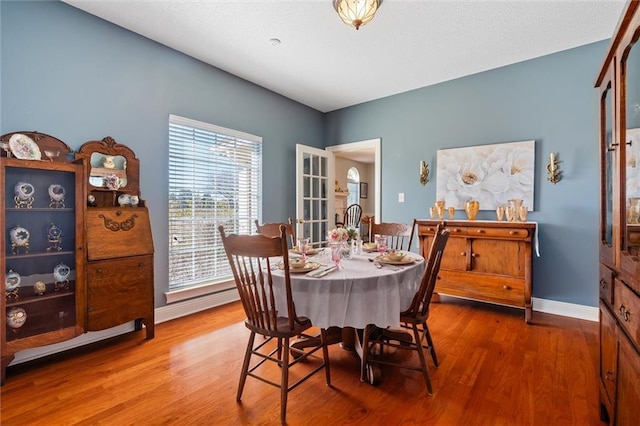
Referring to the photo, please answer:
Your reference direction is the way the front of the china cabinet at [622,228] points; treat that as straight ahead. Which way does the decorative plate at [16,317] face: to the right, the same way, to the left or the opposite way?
the opposite way

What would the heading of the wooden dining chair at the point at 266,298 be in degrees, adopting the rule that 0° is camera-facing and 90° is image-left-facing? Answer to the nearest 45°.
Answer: approximately 225°

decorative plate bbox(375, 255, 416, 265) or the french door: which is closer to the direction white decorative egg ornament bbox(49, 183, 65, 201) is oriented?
the decorative plate

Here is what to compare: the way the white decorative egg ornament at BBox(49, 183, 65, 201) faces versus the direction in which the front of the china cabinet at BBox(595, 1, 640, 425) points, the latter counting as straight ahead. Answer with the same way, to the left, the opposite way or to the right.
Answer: the opposite way

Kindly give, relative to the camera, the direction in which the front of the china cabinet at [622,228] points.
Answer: facing to the left of the viewer

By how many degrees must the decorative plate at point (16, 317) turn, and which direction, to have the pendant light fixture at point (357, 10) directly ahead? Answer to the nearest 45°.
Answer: approximately 45° to its left

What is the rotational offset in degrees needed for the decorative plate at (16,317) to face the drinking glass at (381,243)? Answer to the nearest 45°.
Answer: approximately 45° to its left

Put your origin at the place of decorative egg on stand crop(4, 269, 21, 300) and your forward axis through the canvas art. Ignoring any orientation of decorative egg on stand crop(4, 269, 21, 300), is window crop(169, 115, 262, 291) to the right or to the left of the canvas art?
left

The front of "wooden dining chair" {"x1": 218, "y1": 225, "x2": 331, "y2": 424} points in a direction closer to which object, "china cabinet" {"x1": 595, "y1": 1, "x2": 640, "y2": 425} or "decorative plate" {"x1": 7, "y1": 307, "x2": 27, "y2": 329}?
the china cabinet

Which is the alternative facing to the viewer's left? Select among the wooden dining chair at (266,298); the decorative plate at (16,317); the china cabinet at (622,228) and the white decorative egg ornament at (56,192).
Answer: the china cabinet
